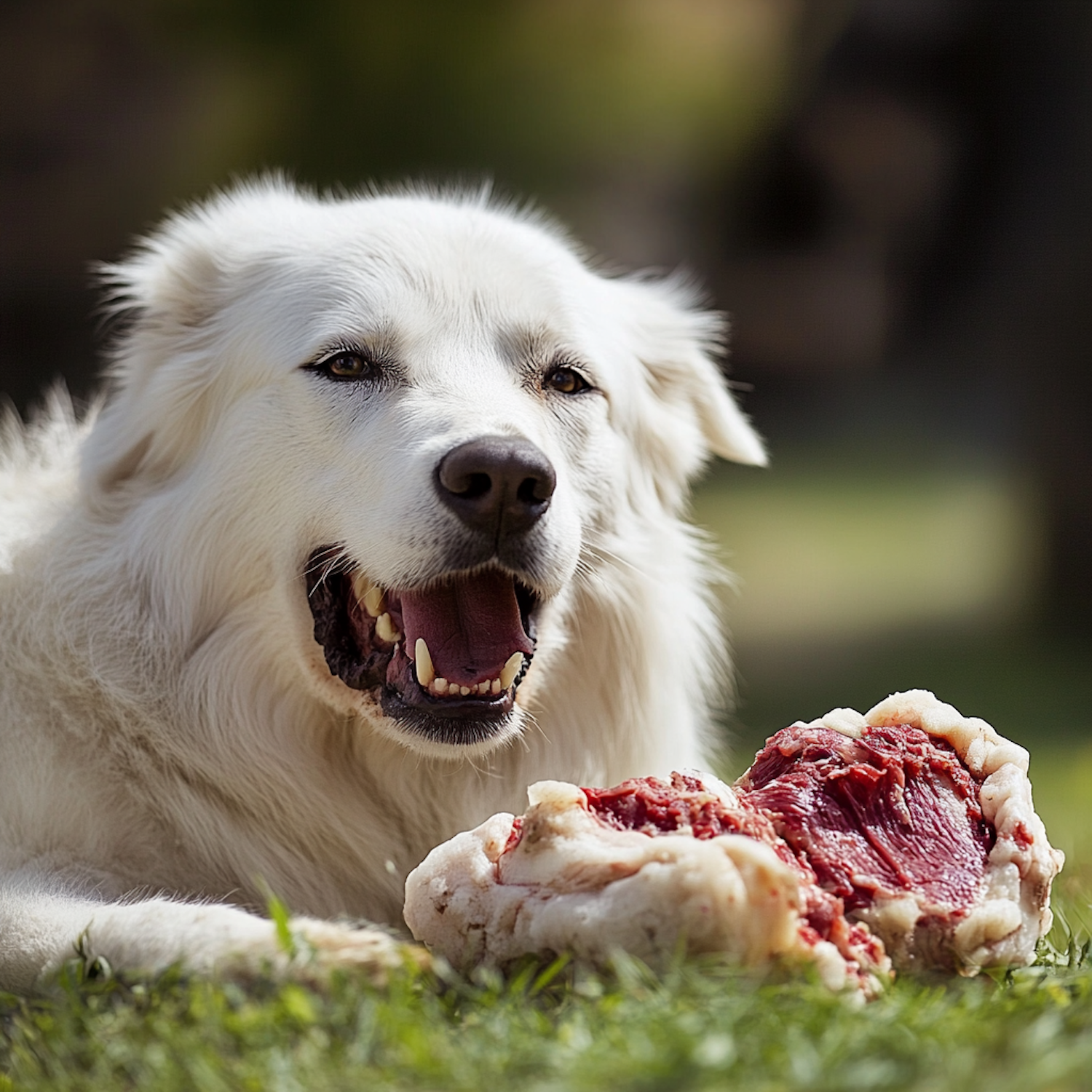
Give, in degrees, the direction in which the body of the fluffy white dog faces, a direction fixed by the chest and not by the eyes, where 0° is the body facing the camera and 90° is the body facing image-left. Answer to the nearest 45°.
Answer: approximately 315°

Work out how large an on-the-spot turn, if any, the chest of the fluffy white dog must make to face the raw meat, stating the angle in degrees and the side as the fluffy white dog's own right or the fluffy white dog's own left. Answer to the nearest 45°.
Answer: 0° — it already faces it

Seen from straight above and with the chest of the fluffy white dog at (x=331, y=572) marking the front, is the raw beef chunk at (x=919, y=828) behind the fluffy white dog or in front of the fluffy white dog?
in front
